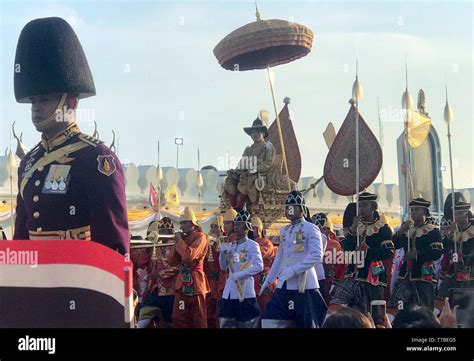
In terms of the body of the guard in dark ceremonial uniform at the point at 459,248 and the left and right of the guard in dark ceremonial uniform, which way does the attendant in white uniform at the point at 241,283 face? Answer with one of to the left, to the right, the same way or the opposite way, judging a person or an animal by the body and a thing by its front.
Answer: the same way

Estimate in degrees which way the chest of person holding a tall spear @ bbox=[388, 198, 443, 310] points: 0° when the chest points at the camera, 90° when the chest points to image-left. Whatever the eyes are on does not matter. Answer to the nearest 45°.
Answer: approximately 45°

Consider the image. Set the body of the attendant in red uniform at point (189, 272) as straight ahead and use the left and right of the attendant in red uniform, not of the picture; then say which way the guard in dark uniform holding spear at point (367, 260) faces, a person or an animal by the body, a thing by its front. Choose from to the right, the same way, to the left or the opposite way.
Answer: the same way

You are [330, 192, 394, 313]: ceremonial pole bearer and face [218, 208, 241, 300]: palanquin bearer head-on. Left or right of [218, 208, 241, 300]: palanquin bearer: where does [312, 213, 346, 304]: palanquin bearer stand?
right

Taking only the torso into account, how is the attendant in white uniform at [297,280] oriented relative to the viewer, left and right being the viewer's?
facing the viewer and to the left of the viewer

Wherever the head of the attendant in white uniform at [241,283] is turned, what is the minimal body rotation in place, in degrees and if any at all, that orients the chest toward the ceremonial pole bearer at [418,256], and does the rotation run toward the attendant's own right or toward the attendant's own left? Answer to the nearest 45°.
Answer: approximately 135° to the attendant's own left

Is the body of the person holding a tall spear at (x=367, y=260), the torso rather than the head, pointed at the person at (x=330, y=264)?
no

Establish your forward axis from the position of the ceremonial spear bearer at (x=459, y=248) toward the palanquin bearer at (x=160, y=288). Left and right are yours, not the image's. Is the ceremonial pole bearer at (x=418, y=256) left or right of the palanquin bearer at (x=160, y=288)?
left

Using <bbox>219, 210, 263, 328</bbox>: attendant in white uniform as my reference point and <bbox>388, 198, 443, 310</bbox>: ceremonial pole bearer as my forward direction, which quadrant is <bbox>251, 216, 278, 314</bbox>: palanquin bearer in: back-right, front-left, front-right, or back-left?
front-left

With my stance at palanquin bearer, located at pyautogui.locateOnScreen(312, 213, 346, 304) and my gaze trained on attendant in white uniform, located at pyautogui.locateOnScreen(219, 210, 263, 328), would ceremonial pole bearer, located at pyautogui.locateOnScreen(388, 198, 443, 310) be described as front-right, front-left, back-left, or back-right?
back-left

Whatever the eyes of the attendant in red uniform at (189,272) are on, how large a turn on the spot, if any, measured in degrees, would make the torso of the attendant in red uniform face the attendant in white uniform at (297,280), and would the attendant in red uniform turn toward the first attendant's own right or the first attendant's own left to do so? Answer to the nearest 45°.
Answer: approximately 90° to the first attendant's own left

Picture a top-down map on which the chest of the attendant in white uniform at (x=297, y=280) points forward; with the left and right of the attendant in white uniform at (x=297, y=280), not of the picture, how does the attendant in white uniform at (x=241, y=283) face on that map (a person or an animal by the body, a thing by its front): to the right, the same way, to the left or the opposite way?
the same way

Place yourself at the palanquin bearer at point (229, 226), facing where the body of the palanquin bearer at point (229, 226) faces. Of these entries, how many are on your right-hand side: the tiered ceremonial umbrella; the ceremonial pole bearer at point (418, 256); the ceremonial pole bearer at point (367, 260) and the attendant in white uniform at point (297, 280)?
0

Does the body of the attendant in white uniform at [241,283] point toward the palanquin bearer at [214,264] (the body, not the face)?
no

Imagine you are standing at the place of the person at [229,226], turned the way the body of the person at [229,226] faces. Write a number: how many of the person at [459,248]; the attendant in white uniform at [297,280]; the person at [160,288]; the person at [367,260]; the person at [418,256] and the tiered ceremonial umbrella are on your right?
1

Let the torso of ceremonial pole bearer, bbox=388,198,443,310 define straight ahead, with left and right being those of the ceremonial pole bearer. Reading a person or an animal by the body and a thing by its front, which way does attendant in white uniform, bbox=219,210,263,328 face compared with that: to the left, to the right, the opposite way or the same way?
the same way
